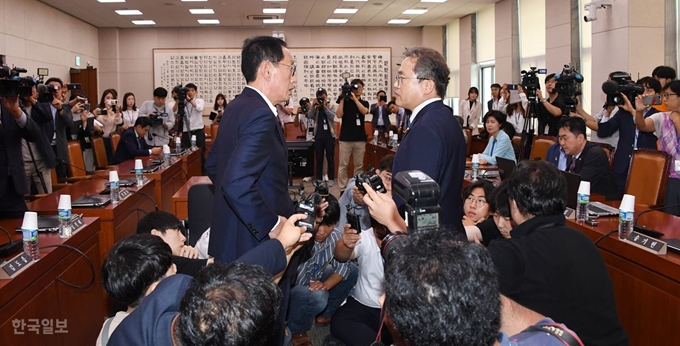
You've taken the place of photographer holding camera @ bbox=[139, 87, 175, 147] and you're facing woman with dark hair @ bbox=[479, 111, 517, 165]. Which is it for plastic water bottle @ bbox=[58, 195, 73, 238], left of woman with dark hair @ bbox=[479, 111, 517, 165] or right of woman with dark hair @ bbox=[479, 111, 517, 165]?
right

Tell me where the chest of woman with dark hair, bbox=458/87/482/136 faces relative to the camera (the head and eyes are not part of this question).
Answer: toward the camera

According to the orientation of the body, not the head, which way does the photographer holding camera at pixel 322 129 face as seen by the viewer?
toward the camera

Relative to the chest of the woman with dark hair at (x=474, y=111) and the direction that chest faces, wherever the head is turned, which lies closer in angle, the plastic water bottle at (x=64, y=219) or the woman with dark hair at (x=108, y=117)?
the plastic water bottle

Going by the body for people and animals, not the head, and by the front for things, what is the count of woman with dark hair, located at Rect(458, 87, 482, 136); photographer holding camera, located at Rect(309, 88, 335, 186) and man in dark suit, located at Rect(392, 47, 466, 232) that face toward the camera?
2

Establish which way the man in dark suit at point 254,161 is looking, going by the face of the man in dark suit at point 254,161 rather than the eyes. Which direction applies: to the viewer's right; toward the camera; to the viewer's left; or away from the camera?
to the viewer's right

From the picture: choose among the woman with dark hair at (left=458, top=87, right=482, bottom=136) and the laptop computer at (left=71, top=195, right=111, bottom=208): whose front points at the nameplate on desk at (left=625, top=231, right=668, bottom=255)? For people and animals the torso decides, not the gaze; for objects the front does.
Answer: the woman with dark hair

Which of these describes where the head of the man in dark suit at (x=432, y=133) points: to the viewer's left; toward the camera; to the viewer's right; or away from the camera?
to the viewer's left

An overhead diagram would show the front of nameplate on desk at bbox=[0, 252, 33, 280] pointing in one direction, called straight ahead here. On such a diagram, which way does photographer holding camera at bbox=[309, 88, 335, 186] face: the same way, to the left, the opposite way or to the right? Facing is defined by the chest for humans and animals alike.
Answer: to the right
